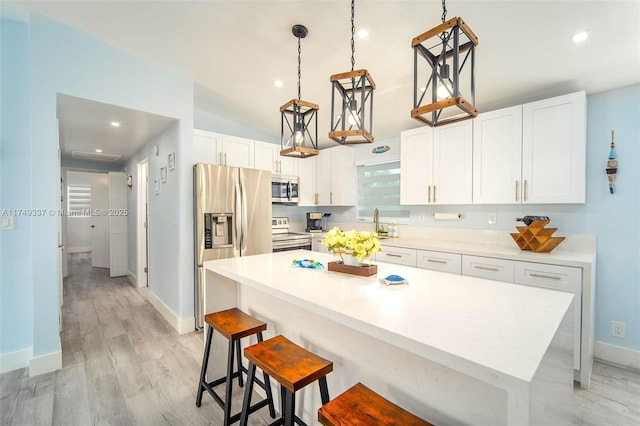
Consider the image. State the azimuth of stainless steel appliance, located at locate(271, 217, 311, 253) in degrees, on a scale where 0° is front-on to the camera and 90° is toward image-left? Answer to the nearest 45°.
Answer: approximately 315°

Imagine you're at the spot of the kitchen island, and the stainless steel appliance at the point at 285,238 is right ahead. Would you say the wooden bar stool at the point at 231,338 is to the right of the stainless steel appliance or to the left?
left

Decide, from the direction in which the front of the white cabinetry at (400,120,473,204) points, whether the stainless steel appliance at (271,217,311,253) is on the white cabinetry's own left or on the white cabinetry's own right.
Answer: on the white cabinetry's own right

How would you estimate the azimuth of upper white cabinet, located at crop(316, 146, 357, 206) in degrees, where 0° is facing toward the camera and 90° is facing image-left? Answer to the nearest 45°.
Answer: approximately 45°

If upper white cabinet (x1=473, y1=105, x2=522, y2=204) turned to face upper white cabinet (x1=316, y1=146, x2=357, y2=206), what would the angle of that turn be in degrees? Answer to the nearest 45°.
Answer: approximately 45° to its right

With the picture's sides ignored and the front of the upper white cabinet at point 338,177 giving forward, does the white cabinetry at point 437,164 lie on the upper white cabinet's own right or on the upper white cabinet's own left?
on the upper white cabinet's own left

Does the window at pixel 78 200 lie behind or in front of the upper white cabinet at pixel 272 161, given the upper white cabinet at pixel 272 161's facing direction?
behind
